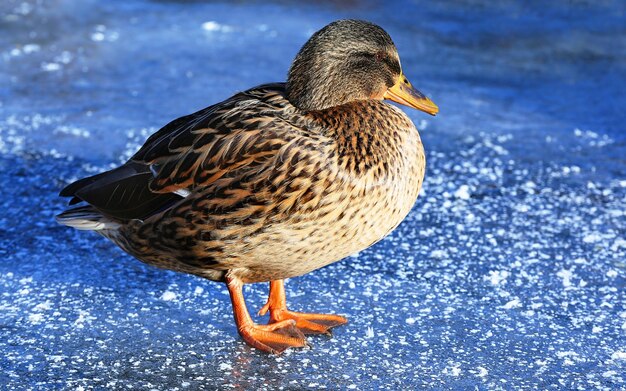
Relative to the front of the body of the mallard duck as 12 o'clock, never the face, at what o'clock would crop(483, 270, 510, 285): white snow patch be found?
The white snow patch is roughly at 11 o'clock from the mallard duck.

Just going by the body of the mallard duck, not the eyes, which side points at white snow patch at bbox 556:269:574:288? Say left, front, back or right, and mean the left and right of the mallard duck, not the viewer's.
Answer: front

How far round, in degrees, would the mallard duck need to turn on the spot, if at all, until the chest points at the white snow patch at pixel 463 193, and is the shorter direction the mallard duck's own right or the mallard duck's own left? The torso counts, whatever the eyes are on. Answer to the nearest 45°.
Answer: approximately 45° to the mallard duck's own left

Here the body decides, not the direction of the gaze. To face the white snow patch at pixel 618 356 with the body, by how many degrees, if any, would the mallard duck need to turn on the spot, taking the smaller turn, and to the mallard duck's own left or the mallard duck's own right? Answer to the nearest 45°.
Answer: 0° — it already faces it

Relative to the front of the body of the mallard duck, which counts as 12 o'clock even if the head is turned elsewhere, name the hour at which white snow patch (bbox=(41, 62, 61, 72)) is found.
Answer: The white snow patch is roughly at 8 o'clock from the mallard duck.

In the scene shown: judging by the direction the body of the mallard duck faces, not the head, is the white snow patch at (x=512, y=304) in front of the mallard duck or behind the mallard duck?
in front

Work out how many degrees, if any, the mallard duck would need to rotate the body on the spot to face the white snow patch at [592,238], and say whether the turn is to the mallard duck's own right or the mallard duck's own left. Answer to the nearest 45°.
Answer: approximately 45° to the mallard duck's own left

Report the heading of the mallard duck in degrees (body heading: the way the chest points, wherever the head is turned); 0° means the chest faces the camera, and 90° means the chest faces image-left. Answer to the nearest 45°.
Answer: approximately 270°
